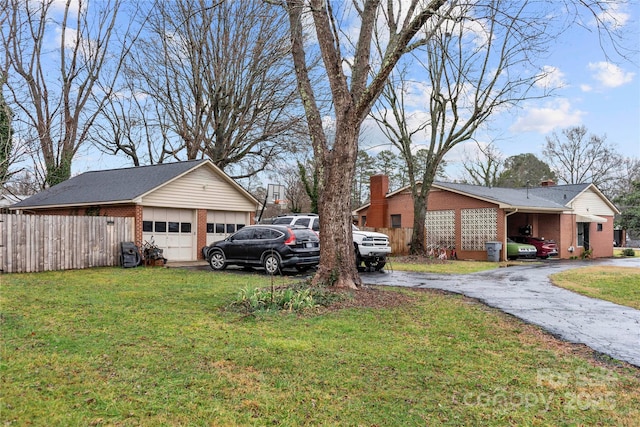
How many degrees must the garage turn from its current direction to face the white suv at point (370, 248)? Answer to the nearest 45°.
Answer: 0° — it already faces it

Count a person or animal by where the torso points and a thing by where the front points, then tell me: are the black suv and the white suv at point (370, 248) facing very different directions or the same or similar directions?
very different directions

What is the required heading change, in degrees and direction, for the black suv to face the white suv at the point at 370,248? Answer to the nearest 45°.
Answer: approximately 135° to its right

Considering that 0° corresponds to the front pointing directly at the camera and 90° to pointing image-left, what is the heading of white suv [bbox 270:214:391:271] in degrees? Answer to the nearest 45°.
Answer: approximately 315°

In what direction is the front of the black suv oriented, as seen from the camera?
facing away from the viewer and to the left of the viewer

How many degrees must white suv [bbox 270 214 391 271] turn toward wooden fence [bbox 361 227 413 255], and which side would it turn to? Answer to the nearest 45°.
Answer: approximately 135° to its left

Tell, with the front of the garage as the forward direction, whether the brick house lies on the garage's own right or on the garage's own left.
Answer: on the garage's own left
